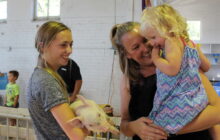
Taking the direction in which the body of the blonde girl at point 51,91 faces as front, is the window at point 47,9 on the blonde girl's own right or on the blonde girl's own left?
on the blonde girl's own left

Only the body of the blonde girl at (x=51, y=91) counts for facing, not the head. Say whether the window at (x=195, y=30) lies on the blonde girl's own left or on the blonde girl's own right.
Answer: on the blonde girl's own left

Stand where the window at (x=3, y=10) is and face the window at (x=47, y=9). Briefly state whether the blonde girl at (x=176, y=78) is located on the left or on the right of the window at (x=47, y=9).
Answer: right
